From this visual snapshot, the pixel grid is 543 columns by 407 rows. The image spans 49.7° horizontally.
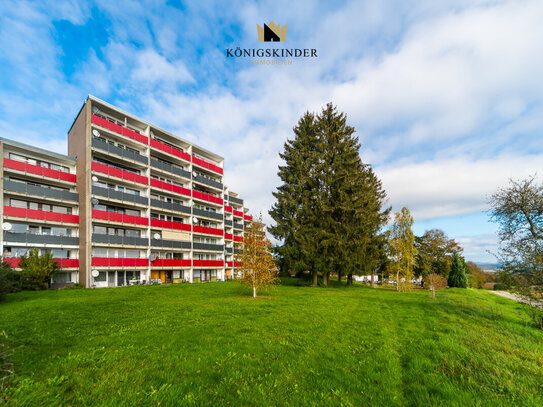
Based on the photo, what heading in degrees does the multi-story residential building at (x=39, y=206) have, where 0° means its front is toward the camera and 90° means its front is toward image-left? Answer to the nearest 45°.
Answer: approximately 315°
